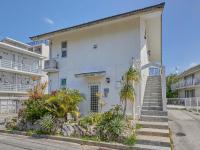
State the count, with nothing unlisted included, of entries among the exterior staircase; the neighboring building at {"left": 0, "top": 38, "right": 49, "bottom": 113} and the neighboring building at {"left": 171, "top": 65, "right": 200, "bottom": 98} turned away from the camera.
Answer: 0

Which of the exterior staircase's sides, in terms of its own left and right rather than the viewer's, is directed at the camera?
front

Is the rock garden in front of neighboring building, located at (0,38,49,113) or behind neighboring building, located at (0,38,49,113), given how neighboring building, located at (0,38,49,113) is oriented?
in front

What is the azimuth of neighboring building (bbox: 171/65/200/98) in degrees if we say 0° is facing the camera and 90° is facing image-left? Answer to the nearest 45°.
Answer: approximately 45°

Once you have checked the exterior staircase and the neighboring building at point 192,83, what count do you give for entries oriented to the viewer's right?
0

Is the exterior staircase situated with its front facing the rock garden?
no

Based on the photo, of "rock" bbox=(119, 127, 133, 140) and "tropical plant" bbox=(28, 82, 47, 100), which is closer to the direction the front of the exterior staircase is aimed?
the rock

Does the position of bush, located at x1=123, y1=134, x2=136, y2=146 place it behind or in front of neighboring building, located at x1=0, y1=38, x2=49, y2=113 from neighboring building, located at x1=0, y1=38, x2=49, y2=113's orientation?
in front

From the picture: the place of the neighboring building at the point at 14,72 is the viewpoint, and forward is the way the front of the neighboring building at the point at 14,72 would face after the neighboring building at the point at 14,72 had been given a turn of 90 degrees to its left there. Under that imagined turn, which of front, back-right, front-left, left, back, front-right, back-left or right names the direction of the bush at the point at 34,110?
back-right

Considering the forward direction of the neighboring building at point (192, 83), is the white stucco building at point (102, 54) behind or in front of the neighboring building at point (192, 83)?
in front
